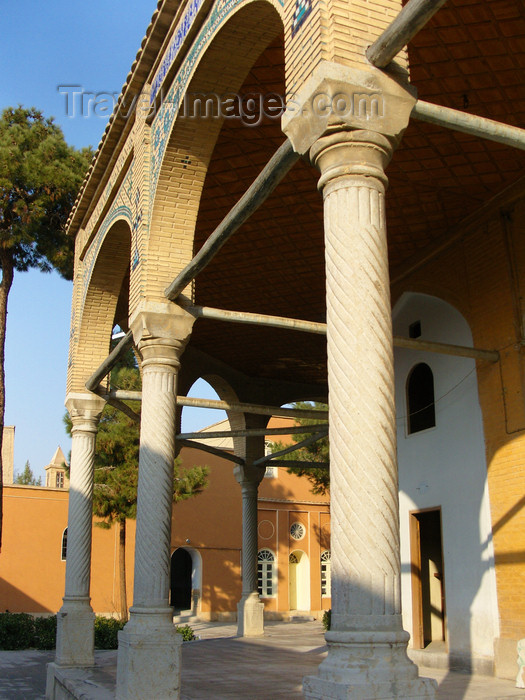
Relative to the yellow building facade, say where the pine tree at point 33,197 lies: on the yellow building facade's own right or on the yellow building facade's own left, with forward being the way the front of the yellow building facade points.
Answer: on the yellow building facade's own right

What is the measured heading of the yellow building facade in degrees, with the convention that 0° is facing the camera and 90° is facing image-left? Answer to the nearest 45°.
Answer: approximately 45°

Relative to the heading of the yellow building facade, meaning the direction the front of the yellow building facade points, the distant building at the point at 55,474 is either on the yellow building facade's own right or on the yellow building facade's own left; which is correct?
on the yellow building facade's own right
